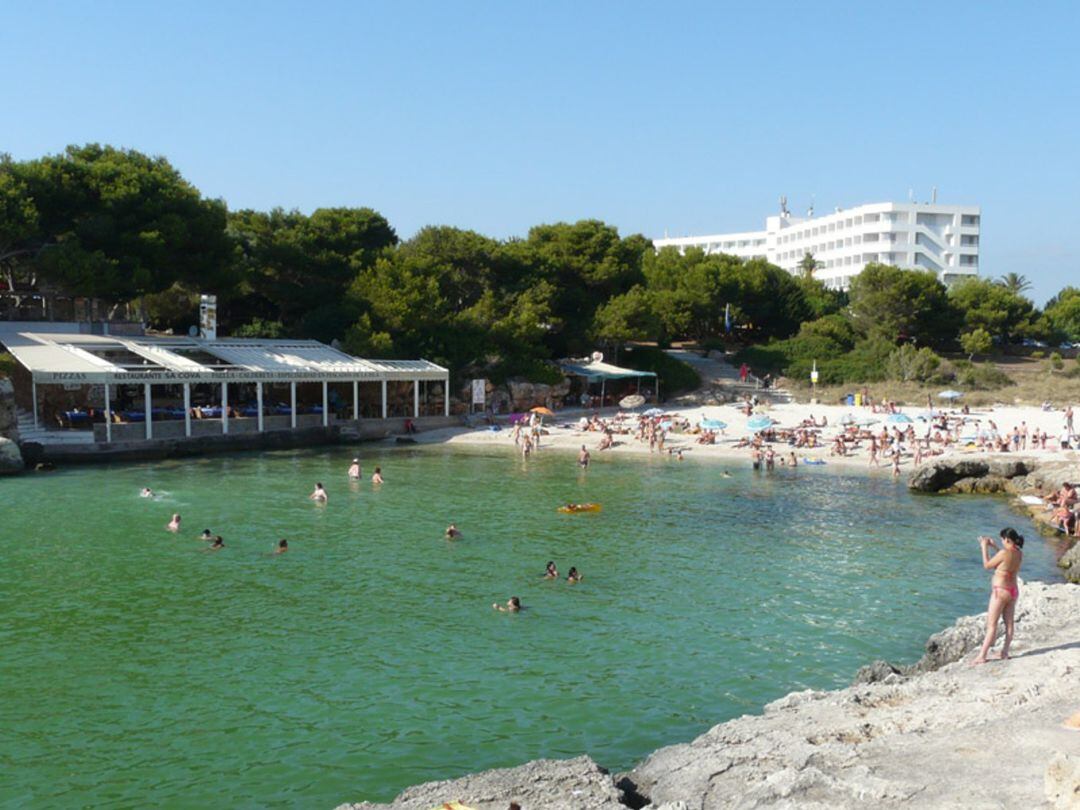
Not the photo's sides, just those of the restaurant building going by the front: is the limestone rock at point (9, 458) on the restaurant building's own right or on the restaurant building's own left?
on the restaurant building's own right

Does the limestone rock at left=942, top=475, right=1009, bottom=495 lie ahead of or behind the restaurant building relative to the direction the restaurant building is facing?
ahead

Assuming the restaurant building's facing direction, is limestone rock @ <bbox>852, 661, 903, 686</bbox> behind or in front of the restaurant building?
in front

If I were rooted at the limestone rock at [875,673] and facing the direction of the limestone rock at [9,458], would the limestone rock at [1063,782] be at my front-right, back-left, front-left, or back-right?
back-left

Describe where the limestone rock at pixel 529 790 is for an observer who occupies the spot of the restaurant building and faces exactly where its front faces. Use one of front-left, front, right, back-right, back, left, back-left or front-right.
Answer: front-right

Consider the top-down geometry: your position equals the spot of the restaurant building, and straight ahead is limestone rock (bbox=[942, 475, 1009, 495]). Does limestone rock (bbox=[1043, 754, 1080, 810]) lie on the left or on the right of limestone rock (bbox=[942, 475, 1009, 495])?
right

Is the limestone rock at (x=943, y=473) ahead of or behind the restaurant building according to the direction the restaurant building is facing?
ahead

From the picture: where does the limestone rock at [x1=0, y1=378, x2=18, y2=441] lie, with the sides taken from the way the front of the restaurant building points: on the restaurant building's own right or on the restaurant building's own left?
on the restaurant building's own right

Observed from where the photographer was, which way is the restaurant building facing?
facing the viewer and to the right of the viewer
